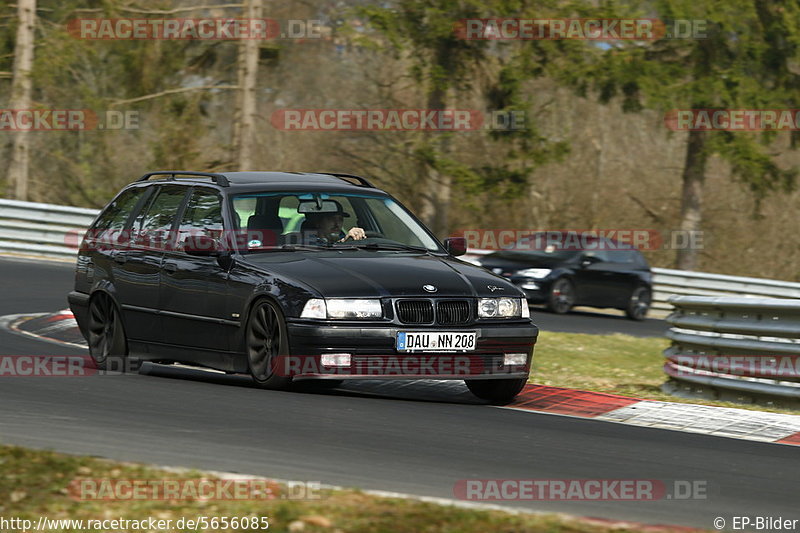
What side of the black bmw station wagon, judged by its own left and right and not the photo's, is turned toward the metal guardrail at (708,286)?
left

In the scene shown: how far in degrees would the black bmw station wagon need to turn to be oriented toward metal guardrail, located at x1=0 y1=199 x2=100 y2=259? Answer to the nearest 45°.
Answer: approximately 135° to its left

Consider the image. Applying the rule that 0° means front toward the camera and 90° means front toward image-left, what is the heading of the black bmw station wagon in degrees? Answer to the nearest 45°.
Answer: approximately 315°

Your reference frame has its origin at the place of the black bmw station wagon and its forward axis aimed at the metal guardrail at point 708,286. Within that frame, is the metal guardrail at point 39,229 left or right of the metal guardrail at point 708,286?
left
